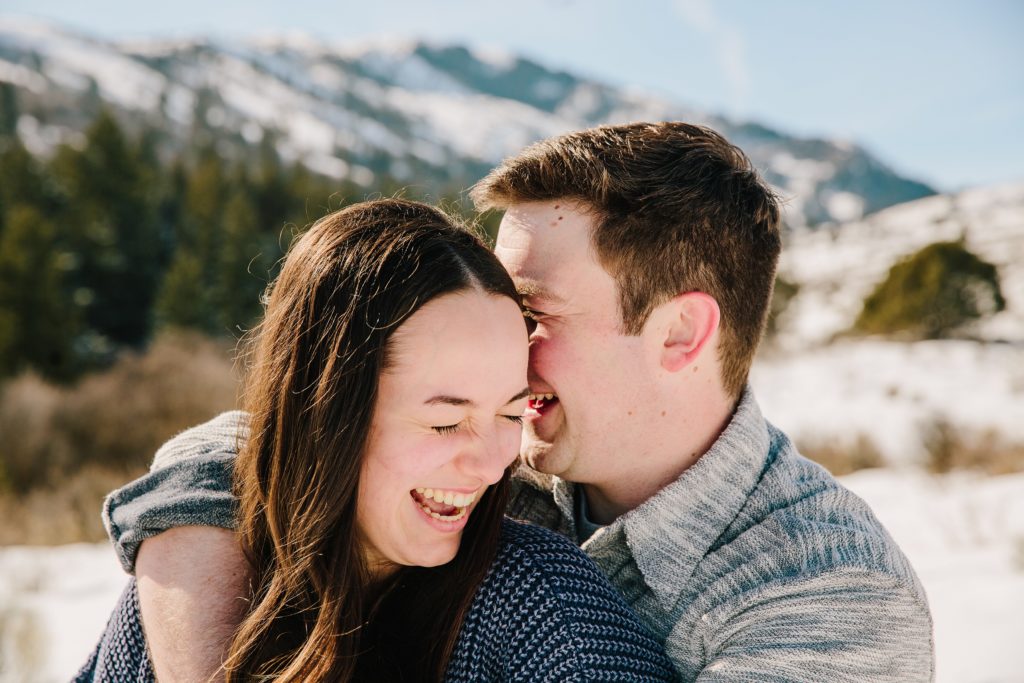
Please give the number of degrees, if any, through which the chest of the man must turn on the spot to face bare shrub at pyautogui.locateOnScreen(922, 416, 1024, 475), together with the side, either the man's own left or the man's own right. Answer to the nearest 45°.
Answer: approximately 180°

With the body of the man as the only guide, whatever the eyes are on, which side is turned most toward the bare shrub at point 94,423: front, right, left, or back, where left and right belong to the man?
right

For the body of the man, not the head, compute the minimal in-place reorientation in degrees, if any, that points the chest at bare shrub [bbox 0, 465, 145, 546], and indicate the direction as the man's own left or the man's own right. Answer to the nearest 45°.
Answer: approximately 90° to the man's own right

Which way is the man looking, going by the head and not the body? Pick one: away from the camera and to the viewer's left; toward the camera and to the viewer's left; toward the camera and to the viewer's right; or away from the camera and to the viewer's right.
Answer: toward the camera and to the viewer's left

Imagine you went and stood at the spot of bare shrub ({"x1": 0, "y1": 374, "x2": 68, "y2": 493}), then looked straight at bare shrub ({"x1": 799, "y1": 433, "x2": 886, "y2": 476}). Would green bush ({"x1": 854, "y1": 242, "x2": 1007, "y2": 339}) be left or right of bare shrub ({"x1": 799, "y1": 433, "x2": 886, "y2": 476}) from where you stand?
left

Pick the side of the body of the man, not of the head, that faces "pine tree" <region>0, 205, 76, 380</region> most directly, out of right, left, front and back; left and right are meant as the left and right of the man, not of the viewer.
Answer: right

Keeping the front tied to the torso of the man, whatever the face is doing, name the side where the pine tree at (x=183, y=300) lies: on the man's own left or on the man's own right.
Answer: on the man's own right

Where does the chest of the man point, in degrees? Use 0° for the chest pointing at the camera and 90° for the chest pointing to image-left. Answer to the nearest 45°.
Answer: approximately 45°
